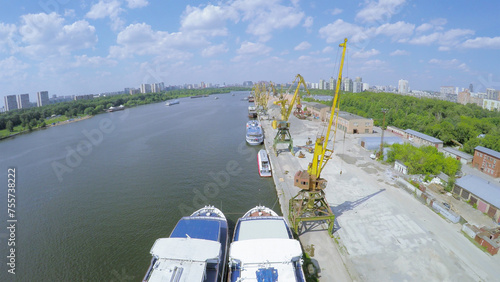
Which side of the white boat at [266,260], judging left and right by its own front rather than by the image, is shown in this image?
back

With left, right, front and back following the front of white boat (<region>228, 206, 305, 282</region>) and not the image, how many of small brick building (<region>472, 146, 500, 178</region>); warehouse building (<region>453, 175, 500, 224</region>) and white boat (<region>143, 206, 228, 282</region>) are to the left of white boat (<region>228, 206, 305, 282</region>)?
1

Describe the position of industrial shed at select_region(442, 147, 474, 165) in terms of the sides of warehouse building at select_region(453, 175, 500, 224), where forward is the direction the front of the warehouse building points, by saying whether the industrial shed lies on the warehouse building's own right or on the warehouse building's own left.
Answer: on the warehouse building's own right

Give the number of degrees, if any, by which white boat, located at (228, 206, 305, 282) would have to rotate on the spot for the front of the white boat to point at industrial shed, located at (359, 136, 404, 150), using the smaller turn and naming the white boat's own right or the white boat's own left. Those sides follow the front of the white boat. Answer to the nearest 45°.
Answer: approximately 45° to the white boat's own right

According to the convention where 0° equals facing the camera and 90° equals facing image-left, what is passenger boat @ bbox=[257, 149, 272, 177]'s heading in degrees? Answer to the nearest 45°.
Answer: approximately 180°

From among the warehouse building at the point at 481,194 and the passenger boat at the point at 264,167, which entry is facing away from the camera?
the passenger boat

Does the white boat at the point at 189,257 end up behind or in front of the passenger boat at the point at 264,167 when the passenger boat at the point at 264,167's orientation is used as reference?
behind

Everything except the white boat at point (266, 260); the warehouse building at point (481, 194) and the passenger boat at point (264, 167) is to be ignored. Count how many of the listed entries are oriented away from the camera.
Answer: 2

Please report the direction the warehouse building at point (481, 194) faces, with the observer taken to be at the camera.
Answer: facing the viewer and to the left of the viewer

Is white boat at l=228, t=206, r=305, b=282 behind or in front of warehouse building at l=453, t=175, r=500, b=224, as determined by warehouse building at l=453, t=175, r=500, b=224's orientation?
in front

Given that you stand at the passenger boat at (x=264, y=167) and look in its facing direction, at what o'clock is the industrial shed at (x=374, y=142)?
The industrial shed is roughly at 2 o'clock from the passenger boat.

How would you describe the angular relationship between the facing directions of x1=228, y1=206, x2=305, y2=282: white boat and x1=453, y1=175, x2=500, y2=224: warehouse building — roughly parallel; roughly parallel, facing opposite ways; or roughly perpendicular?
roughly perpendicular

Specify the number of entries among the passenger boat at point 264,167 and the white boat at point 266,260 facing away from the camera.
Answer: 2

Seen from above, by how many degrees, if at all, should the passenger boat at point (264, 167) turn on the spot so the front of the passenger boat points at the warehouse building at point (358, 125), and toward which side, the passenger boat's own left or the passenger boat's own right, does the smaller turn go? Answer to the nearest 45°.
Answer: approximately 45° to the passenger boat's own right

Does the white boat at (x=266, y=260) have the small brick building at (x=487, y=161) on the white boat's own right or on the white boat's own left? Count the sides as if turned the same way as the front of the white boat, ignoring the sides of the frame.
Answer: on the white boat's own right

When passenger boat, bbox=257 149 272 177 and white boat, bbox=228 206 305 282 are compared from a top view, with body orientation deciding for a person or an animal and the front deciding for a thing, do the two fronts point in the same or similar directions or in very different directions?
same or similar directions

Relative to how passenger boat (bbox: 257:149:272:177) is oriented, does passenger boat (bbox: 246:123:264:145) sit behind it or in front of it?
in front

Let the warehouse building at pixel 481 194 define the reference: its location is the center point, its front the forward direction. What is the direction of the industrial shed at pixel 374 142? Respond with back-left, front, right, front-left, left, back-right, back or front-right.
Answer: right

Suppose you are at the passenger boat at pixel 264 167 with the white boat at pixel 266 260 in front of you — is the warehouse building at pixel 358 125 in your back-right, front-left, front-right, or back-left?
back-left

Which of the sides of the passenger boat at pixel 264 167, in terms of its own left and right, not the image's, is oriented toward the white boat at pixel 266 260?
back

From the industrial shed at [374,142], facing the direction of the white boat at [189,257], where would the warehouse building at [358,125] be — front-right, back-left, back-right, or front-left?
back-right

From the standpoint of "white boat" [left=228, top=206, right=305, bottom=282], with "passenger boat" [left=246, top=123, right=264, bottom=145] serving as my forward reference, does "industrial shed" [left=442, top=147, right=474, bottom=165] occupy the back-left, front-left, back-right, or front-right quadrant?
front-right
